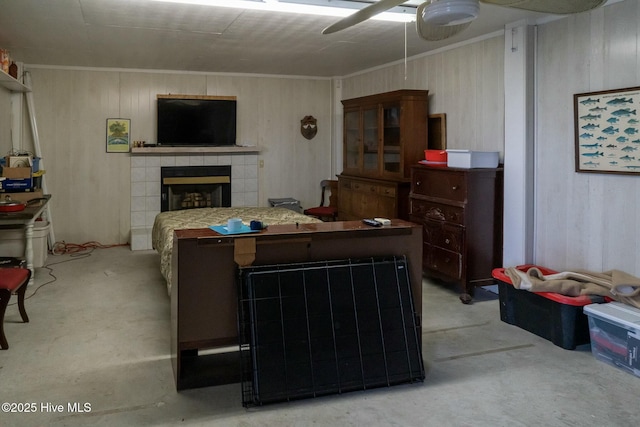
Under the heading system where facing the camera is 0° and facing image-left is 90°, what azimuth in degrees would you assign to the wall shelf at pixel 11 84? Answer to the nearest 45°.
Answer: approximately 270°

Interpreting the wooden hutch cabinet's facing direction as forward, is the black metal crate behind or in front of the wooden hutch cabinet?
in front

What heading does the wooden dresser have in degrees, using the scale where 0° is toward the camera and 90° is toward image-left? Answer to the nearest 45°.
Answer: approximately 45°

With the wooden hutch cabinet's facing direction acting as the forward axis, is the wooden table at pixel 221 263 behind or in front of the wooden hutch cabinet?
in front

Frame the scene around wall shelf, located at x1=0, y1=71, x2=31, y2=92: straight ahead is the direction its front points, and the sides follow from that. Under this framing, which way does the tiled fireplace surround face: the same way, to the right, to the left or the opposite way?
to the right

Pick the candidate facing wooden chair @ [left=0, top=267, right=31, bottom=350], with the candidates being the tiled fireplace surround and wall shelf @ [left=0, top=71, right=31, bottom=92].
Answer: the tiled fireplace surround

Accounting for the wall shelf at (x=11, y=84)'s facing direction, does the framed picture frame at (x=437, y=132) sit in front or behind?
in front

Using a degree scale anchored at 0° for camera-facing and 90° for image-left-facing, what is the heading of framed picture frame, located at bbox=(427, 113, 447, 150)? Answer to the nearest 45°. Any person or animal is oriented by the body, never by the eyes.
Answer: approximately 45°

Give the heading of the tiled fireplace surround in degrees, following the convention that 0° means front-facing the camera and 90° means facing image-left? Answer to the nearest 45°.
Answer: approximately 0°
